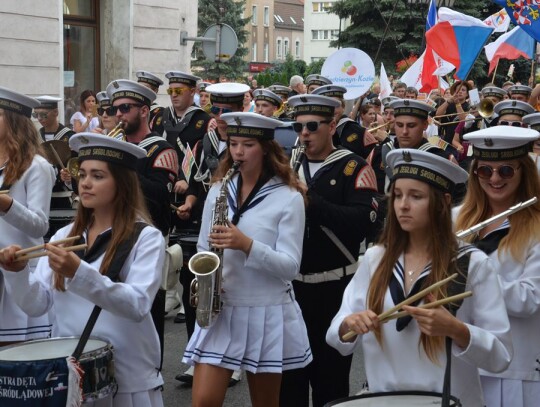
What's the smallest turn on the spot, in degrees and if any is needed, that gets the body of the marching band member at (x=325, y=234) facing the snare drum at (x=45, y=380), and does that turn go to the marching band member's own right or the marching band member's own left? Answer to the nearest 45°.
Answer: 0° — they already face it

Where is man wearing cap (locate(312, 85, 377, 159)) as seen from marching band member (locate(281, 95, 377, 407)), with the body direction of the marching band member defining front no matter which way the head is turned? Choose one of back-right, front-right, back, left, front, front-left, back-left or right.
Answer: back-right

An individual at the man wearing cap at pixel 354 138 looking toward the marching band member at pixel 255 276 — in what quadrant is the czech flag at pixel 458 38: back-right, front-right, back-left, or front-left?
back-left

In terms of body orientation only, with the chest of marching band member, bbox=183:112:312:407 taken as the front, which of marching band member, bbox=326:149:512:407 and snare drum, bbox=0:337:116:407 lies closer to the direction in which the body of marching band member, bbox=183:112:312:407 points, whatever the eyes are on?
the snare drum

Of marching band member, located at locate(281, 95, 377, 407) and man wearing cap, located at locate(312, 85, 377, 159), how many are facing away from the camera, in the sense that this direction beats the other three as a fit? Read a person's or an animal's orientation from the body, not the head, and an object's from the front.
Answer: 0

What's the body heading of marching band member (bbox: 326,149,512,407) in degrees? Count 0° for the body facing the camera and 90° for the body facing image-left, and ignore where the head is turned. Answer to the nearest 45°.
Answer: approximately 45°

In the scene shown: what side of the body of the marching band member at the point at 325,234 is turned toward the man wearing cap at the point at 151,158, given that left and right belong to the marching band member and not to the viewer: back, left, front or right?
right

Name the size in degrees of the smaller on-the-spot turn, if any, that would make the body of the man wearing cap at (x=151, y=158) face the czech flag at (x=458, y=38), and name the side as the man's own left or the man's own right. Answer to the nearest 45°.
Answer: approximately 180°

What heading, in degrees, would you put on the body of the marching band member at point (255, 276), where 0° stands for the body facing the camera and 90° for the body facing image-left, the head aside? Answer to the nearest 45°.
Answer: approximately 45°
